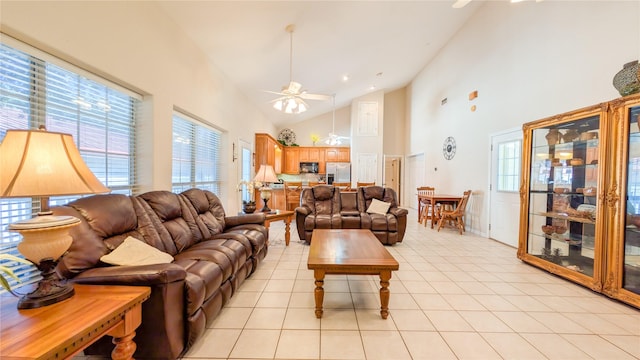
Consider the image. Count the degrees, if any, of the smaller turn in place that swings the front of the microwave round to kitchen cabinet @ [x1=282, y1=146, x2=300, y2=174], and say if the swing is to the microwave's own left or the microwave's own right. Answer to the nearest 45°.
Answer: approximately 90° to the microwave's own right

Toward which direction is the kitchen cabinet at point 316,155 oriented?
toward the camera

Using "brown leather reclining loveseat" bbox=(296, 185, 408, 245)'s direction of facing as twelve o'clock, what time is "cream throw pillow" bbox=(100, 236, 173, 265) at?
The cream throw pillow is roughly at 1 o'clock from the brown leather reclining loveseat.

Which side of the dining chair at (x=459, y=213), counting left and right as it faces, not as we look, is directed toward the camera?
left

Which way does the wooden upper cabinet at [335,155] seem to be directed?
toward the camera

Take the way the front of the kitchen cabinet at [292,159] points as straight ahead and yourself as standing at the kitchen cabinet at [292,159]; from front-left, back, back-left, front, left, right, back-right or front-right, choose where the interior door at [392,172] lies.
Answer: left

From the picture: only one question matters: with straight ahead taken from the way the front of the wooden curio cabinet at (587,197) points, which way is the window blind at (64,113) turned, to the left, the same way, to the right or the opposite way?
the opposite way

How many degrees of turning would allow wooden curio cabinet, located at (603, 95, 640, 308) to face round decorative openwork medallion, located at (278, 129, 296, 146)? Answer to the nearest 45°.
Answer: approximately 45° to its right

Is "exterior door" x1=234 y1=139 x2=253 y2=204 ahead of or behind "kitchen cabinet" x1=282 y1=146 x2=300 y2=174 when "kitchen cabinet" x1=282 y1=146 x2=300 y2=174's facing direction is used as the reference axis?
ahead

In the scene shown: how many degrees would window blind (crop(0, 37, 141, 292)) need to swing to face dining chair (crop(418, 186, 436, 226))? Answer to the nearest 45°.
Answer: approximately 45° to its left

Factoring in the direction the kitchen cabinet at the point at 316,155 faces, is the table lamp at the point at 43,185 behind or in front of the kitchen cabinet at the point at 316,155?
in front

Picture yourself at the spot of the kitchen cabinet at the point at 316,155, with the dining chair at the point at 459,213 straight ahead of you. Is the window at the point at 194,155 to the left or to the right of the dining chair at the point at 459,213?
right

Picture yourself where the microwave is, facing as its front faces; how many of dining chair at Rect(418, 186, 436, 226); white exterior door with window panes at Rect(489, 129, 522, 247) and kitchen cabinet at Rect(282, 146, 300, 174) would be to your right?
1

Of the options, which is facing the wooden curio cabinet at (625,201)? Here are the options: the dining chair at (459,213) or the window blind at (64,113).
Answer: the window blind

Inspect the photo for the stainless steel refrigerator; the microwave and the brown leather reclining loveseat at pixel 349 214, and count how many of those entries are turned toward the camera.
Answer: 3

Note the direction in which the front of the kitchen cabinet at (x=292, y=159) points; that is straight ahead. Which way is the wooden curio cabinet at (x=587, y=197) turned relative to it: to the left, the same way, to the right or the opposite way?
to the right

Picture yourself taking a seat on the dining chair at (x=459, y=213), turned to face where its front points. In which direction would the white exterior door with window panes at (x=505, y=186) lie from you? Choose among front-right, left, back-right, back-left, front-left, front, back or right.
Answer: back-left

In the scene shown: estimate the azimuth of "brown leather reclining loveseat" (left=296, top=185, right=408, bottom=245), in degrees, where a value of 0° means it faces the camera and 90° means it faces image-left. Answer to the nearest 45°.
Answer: approximately 0°

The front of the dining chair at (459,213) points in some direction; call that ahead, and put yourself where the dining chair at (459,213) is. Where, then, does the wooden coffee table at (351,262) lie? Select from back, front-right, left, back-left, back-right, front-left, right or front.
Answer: left

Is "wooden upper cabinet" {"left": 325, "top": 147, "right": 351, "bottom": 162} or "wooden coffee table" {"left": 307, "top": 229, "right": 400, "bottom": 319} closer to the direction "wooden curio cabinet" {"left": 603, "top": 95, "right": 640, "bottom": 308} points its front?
the wooden coffee table
